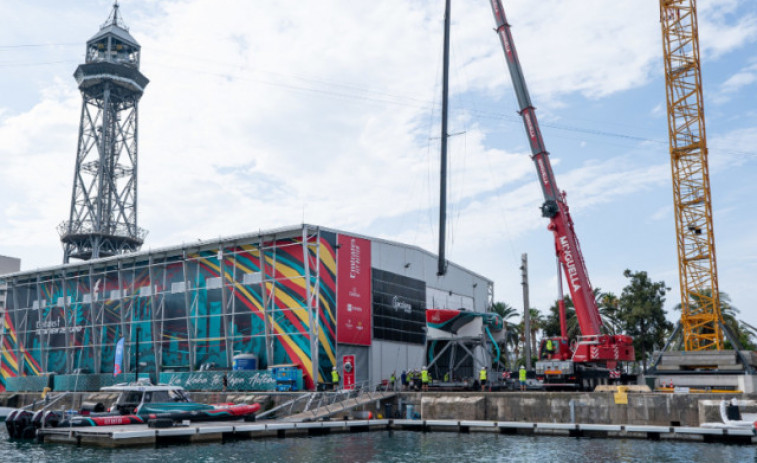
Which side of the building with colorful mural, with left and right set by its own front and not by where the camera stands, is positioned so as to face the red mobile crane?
left

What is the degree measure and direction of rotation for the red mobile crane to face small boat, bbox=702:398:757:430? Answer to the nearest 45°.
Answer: approximately 90° to its left

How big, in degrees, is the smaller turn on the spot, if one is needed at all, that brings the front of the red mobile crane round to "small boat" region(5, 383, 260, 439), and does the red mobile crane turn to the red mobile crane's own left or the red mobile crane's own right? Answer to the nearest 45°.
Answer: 0° — it already faces it

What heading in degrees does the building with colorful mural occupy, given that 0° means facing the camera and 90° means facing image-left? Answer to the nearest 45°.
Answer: approximately 45°

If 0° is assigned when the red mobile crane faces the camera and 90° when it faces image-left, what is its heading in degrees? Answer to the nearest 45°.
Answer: approximately 45°

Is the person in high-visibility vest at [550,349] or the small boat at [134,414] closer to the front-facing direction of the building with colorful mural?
the small boat

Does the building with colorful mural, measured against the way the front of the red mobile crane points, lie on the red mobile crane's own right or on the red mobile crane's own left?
on the red mobile crane's own right

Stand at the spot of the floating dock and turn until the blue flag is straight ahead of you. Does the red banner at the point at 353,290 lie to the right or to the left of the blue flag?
right
